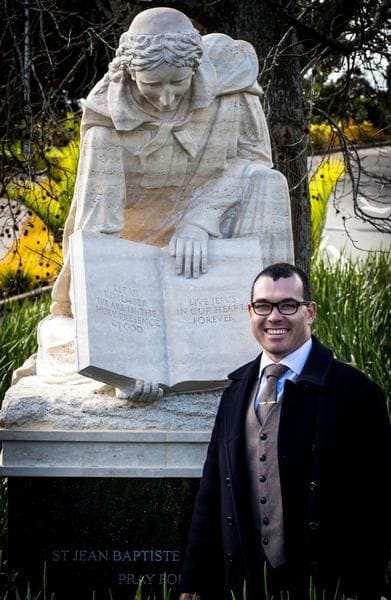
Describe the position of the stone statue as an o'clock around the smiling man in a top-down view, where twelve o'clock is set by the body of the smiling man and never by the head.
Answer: The stone statue is roughly at 4 o'clock from the smiling man.

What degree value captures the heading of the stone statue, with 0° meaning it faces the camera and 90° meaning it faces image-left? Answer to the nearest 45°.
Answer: approximately 0°

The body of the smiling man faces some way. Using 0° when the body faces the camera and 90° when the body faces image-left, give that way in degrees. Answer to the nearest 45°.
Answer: approximately 45°
